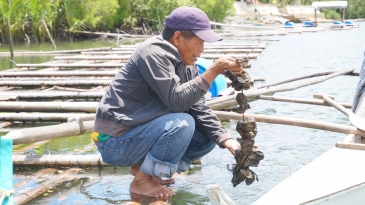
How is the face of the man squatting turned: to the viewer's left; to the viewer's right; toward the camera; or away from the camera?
to the viewer's right

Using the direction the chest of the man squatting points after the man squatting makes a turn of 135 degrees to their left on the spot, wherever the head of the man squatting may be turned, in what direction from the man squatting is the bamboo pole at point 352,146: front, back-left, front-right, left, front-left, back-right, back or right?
back-right

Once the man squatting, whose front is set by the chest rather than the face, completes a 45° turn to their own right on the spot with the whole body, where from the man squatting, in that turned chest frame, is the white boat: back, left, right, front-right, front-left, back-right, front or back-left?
front

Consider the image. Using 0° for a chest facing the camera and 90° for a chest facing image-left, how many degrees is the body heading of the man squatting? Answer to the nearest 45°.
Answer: approximately 270°
